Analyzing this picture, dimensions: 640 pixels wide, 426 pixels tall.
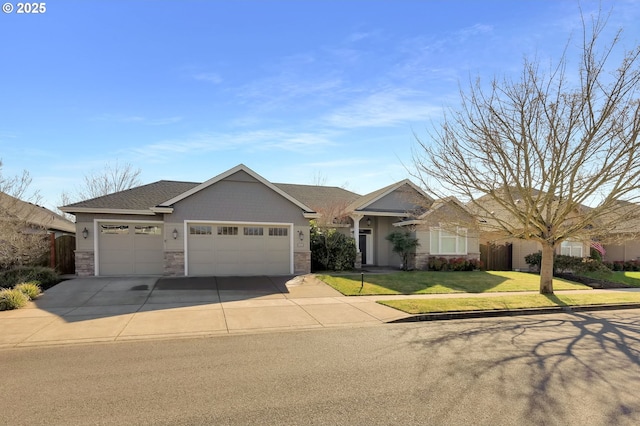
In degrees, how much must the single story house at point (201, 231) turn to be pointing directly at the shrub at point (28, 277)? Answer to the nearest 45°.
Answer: approximately 45° to its right

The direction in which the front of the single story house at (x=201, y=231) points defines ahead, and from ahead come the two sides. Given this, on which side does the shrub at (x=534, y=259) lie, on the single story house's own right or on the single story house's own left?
on the single story house's own left

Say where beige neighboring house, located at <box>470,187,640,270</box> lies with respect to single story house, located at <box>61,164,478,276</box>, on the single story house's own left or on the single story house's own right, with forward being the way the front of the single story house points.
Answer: on the single story house's own left

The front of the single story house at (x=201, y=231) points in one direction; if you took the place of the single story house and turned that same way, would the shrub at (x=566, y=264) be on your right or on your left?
on your left

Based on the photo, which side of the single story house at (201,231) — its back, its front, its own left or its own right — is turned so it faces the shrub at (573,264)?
left

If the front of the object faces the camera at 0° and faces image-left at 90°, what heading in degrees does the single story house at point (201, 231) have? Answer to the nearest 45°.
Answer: approximately 0°

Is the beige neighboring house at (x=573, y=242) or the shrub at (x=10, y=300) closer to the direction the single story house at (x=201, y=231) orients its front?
the shrub

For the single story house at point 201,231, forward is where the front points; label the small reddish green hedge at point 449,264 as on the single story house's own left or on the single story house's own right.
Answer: on the single story house's own left
